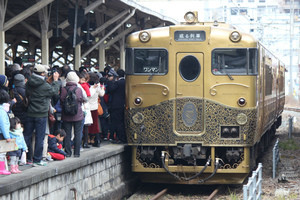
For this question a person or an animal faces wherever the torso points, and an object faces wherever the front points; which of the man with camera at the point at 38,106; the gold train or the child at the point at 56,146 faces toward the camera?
the gold train

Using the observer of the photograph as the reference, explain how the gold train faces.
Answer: facing the viewer

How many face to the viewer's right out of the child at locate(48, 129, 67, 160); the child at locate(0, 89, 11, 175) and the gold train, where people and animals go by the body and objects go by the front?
2

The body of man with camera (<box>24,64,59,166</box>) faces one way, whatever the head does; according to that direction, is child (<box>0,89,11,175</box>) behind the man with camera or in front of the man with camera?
behind

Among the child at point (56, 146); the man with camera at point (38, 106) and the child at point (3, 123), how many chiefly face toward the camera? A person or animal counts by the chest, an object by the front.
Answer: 0

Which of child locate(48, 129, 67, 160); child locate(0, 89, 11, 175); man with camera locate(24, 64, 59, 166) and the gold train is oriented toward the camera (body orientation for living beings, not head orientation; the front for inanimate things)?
the gold train

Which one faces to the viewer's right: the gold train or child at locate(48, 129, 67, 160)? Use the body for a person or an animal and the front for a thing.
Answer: the child

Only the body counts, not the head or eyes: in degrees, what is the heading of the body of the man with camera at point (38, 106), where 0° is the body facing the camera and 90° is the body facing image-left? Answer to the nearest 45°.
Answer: approximately 225°

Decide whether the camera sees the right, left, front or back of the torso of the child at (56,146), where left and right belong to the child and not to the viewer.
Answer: right

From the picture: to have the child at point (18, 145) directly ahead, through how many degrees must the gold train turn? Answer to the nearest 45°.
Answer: approximately 45° to its right

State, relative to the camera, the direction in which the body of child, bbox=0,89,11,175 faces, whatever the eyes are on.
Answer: to the viewer's right
